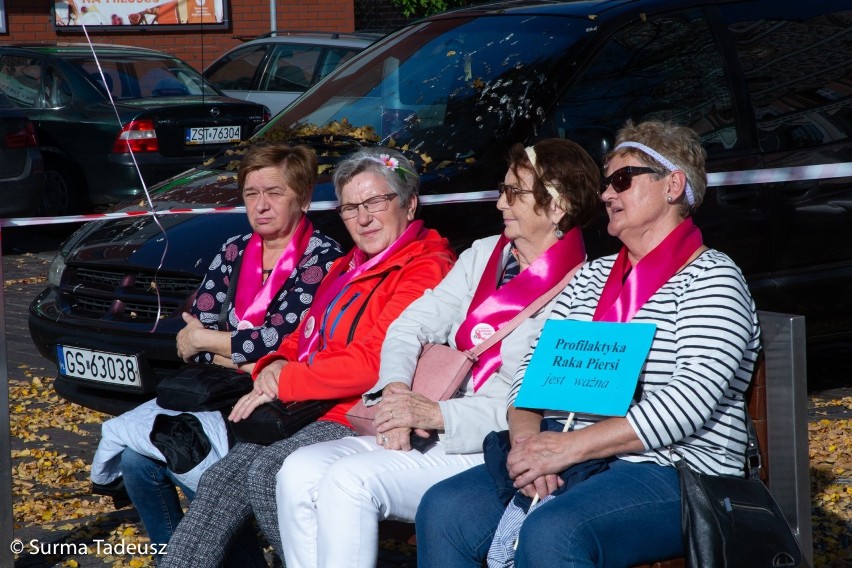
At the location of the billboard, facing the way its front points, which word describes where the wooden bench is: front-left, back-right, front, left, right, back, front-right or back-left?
front

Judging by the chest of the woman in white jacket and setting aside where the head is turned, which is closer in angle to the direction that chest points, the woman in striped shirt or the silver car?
the woman in striped shirt

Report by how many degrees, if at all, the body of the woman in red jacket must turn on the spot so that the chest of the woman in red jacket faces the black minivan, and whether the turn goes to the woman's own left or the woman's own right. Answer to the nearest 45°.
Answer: approximately 180°

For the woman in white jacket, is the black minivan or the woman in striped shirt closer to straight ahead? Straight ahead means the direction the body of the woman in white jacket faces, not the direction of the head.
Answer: the woman in striped shirt

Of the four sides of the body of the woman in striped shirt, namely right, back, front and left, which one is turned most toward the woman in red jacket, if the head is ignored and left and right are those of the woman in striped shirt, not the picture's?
right

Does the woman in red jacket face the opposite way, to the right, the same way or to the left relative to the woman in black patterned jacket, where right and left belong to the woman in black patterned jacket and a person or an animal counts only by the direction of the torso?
the same way

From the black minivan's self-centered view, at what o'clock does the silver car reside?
The silver car is roughly at 4 o'clock from the black minivan.

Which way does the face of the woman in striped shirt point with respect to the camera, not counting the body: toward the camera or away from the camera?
toward the camera

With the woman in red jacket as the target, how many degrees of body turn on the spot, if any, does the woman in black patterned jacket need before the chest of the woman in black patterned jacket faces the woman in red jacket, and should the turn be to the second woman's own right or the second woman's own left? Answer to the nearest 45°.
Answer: approximately 90° to the second woman's own left

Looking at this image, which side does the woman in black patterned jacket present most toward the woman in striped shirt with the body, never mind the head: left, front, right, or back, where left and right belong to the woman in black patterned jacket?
left

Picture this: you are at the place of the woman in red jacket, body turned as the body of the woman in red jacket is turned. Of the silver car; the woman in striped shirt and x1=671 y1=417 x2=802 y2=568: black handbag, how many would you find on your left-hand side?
2

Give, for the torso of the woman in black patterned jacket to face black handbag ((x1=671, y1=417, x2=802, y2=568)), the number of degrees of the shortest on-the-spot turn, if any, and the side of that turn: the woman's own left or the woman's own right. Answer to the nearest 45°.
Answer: approximately 90° to the woman's own left

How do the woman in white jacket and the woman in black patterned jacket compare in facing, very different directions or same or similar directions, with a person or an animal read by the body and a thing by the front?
same or similar directions

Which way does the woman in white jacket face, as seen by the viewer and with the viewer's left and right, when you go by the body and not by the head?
facing the viewer and to the left of the viewer

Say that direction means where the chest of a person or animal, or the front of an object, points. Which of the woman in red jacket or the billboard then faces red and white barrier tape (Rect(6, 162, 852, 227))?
the billboard

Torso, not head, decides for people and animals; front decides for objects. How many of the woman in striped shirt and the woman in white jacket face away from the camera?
0

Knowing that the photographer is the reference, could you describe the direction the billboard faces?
facing the viewer

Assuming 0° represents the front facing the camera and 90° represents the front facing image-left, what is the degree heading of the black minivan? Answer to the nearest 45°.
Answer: approximately 45°
